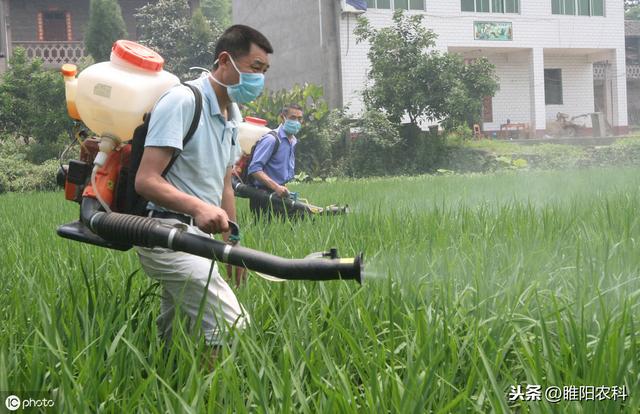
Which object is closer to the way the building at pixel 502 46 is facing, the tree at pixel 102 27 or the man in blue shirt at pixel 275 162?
the man in blue shirt

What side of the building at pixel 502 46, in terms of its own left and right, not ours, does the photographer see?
front

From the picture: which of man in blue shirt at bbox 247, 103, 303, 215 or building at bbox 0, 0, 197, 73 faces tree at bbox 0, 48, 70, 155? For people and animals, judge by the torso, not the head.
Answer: the building

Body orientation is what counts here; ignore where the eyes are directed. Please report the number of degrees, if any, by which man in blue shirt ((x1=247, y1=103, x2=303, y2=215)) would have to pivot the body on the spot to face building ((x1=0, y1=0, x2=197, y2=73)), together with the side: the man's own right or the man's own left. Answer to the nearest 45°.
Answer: approximately 135° to the man's own left

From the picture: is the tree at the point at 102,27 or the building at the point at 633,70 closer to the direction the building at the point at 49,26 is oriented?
the tree

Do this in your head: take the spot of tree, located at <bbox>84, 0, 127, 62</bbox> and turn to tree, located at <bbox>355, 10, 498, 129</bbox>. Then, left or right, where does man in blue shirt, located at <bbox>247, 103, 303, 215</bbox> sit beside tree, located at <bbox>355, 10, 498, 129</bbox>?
right

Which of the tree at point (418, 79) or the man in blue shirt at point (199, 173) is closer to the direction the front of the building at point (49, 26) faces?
the man in blue shirt

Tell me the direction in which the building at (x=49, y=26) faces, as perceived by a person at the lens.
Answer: facing the viewer

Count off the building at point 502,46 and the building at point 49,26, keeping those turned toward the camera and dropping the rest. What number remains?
2

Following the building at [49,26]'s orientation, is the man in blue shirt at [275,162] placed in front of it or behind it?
in front

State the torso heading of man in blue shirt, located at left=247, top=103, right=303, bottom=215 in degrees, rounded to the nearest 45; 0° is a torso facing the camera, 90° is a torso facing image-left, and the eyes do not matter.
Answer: approximately 315°

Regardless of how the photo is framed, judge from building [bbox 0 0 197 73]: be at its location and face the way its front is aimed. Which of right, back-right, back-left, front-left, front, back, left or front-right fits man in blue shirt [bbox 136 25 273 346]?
front

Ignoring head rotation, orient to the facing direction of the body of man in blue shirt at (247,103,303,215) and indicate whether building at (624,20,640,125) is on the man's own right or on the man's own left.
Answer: on the man's own left

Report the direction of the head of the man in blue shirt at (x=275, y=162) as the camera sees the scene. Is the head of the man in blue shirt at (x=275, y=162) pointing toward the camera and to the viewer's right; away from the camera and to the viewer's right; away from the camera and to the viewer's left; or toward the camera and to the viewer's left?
toward the camera and to the viewer's right
